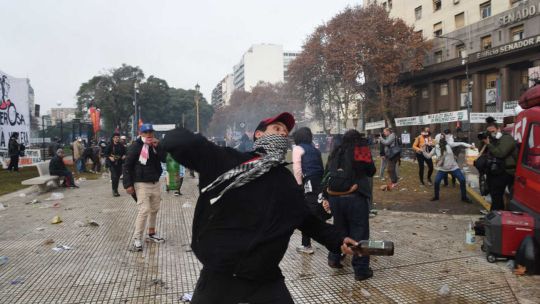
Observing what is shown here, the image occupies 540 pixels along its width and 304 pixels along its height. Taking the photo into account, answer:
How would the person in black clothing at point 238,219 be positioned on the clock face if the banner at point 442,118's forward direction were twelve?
The person in black clothing is roughly at 12 o'clock from the banner.

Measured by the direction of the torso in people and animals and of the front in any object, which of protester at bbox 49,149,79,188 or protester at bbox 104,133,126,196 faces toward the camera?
protester at bbox 104,133,126,196

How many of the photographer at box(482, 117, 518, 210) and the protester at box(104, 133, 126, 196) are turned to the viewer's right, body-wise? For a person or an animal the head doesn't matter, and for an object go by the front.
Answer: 0

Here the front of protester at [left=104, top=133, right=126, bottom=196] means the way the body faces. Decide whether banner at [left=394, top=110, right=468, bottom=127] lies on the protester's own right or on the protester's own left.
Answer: on the protester's own left

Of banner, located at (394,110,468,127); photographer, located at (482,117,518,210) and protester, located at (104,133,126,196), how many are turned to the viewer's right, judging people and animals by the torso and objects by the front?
0

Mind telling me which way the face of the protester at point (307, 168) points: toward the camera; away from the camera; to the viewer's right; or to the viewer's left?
away from the camera

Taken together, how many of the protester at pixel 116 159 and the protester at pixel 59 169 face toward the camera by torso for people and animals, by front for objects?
1

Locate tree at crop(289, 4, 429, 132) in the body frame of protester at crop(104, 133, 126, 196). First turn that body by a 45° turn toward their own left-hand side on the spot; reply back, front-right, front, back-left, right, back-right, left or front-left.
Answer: left

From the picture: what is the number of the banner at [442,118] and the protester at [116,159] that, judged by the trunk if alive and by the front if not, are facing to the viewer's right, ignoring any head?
0

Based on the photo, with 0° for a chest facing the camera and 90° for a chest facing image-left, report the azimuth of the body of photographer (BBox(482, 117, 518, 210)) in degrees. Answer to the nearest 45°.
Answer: approximately 45°

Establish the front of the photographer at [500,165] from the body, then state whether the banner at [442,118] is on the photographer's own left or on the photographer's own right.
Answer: on the photographer's own right

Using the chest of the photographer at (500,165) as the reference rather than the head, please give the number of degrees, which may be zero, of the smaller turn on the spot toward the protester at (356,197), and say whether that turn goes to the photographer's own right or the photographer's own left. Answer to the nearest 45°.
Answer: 0° — they already face them

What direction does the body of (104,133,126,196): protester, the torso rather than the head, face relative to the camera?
toward the camera

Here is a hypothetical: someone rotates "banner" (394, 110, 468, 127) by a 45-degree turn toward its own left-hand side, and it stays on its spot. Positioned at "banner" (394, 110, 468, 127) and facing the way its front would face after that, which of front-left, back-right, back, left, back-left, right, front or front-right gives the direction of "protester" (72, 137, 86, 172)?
right
